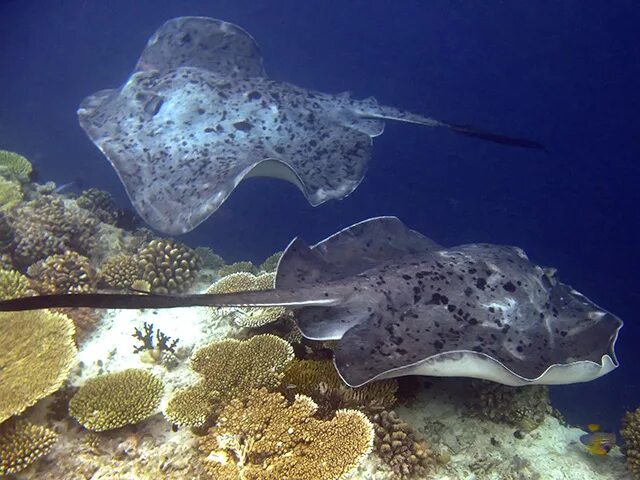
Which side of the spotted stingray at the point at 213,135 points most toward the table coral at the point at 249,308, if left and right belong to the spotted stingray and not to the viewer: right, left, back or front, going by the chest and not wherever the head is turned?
left

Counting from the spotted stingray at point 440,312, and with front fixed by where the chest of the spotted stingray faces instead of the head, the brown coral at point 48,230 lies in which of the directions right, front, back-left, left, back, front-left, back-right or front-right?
back-left

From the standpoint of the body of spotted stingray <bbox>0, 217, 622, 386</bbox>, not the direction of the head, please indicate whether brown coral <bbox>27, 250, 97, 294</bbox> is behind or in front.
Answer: behind

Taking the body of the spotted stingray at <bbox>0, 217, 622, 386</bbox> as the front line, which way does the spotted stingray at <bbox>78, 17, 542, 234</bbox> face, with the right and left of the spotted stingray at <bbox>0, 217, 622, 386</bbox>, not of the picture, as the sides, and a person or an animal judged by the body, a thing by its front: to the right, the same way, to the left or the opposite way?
the opposite way

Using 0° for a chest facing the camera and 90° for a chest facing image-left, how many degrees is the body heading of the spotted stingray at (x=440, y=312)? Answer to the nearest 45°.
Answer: approximately 270°

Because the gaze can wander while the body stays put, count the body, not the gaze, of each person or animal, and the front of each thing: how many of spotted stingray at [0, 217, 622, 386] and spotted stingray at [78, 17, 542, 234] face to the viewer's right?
1

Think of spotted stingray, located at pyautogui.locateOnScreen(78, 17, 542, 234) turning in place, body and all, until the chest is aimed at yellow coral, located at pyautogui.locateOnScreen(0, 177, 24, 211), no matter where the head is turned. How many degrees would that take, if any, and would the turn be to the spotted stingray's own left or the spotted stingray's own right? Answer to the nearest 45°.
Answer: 0° — it already faces it

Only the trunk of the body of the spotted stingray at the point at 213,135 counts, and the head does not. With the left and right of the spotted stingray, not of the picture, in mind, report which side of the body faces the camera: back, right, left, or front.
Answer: left

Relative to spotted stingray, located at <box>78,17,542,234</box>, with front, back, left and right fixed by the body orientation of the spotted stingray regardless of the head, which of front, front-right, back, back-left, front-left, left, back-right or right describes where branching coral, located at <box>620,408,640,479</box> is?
back-left

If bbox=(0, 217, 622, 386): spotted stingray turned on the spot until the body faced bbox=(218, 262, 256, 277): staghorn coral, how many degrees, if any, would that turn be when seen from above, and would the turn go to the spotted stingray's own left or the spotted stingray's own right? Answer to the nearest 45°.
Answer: approximately 135° to the spotted stingray's own left

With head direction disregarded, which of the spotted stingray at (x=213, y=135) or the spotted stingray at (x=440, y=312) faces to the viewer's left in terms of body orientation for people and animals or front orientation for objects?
the spotted stingray at (x=213, y=135)
